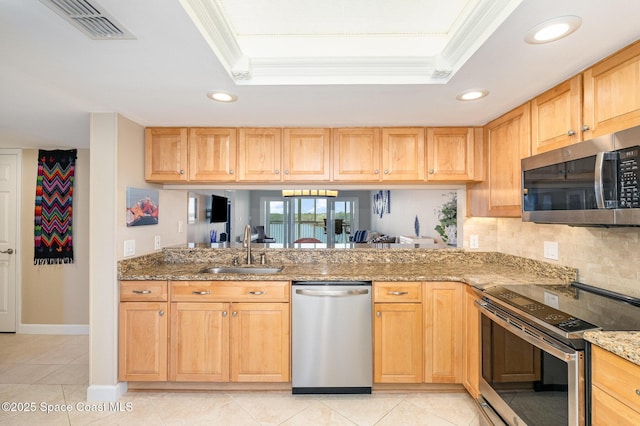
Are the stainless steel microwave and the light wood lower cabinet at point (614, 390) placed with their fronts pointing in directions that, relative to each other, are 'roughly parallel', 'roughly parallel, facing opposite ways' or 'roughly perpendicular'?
roughly parallel

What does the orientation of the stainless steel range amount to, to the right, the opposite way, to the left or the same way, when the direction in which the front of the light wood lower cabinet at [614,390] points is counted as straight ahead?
the same way

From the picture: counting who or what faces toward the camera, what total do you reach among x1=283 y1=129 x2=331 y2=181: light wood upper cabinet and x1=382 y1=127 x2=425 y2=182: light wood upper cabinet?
2

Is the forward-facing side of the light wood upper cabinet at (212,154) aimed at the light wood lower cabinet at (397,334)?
no

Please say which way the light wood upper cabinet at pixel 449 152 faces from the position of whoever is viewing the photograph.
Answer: facing the viewer

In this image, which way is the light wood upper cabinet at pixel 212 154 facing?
toward the camera

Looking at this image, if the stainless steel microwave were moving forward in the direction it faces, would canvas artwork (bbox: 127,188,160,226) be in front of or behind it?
in front

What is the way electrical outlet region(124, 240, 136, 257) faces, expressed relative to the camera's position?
facing the viewer and to the right of the viewer

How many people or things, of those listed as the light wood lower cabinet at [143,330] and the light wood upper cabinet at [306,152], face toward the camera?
2

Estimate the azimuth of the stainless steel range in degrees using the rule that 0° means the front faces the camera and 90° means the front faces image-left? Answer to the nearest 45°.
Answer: approximately 45°

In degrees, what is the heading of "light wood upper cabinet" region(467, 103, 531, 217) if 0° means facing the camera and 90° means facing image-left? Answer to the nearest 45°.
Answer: approximately 45°

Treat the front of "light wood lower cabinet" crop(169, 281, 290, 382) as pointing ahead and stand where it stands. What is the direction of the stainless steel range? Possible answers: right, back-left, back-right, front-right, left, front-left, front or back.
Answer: front-left

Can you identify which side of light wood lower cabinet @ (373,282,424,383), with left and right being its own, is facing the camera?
front

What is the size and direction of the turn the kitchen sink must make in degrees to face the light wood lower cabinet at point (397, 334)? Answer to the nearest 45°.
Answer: approximately 45° to its left

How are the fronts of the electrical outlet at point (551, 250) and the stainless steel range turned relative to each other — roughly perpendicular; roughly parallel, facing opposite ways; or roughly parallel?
roughly parallel

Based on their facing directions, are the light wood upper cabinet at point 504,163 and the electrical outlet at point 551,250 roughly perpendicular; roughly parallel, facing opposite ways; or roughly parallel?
roughly parallel

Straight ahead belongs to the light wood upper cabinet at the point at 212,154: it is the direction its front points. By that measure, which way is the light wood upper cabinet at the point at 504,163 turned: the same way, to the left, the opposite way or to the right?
to the right
